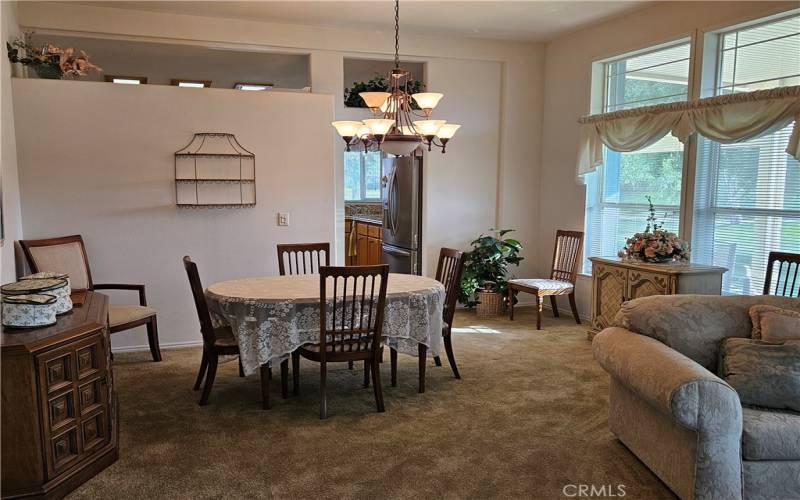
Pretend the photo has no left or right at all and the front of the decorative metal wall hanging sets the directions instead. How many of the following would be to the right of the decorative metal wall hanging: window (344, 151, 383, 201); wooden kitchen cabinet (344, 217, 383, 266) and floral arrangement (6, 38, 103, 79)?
1

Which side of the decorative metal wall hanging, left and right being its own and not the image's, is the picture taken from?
front

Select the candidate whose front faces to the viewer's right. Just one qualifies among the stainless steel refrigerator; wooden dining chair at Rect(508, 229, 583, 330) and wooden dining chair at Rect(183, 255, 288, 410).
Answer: wooden dining chair at Rect(183, 255, 288, 410)

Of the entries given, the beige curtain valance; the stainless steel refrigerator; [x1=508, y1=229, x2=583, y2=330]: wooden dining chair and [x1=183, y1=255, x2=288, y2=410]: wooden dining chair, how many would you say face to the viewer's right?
1

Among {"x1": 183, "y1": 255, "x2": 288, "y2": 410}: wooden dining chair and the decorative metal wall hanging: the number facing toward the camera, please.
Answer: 1

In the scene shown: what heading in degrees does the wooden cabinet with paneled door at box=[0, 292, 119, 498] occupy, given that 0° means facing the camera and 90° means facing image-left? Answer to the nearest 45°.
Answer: approximately 315°

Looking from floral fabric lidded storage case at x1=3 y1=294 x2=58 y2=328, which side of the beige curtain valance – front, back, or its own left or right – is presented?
front

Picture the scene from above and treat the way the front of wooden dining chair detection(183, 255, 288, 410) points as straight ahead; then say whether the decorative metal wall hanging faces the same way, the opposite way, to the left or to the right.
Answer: to the right

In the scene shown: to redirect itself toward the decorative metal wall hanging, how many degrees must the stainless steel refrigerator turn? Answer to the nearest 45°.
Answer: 0° — it already faces it

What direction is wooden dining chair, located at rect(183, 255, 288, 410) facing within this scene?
to the viewer's right

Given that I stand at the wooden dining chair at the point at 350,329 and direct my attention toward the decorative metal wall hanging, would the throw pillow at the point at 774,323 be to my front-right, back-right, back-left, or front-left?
back-right

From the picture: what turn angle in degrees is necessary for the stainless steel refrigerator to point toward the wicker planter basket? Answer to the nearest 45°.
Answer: approximately 90° to its left

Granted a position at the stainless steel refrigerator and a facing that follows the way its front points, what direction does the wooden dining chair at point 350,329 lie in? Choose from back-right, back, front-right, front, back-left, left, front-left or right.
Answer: front-left
